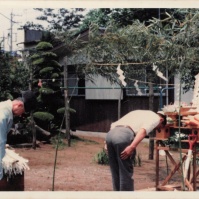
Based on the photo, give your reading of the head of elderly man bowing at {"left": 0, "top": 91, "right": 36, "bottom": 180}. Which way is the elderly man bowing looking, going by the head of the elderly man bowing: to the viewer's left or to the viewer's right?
to the viewer's right

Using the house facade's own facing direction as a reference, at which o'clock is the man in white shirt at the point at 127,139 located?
The man in white shirt is roughly at 12 o'clock from the house facade.

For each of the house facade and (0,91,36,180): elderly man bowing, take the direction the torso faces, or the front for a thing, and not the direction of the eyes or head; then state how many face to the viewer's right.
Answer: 1

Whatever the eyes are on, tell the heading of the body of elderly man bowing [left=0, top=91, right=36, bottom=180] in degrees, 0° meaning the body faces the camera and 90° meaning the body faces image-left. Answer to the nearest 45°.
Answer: approximately 270°

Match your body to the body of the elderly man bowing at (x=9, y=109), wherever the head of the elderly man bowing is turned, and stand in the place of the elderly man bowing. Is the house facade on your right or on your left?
on your left

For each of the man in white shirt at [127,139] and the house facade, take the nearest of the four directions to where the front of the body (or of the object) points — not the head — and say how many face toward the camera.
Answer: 1
